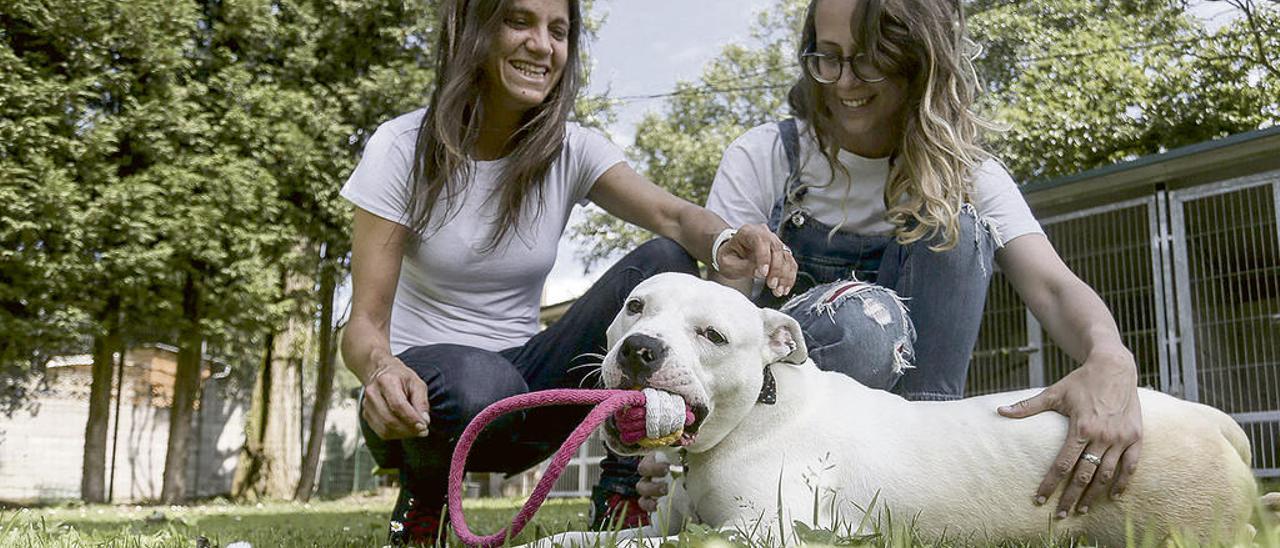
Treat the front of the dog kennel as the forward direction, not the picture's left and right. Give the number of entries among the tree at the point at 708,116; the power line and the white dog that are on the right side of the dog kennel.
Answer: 2

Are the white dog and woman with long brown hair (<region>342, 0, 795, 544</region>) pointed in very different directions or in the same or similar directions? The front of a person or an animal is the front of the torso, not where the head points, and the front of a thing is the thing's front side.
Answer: very different directions

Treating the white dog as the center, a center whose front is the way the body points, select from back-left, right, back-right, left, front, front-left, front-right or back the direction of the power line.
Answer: right

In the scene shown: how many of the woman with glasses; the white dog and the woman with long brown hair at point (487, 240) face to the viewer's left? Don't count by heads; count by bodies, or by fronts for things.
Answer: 1

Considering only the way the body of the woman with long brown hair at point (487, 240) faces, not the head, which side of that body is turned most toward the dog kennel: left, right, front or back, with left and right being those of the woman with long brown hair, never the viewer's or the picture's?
left

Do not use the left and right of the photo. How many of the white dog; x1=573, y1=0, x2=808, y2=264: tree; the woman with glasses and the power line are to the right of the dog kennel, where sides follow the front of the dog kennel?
2

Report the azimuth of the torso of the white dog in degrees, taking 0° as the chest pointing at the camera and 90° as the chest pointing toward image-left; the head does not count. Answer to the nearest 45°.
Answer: approximately 90°

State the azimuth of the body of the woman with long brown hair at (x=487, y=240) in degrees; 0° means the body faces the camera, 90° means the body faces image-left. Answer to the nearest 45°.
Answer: approximately 315°

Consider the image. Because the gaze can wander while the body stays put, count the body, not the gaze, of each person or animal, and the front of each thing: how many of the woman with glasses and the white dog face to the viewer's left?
1

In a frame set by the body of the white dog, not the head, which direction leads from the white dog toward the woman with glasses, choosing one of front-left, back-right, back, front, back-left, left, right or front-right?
right

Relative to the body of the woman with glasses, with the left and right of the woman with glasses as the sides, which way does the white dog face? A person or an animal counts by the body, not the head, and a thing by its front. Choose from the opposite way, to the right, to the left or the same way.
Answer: to the right

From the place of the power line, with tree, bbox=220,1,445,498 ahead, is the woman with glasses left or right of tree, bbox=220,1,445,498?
left

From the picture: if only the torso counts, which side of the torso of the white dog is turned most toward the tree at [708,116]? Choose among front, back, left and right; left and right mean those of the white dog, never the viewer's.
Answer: right
